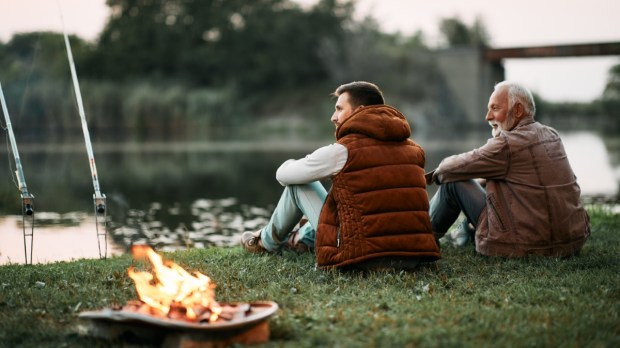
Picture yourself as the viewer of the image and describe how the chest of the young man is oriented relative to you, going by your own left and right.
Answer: facing away from the viewer and to the left of the viewer

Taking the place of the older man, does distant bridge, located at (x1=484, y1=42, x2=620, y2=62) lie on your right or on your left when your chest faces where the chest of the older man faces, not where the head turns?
on your right

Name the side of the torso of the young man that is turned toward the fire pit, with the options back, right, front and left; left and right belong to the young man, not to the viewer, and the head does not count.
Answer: left

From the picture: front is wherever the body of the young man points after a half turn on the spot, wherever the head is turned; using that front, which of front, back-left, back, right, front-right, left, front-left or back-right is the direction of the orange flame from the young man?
right

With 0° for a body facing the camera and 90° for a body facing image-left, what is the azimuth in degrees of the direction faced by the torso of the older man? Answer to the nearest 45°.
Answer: approximately 135°

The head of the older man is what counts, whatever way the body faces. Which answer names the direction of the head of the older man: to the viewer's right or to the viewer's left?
to the viewer's left

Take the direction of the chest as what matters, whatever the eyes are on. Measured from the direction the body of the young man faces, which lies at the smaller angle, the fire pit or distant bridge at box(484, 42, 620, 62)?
the distant bridge

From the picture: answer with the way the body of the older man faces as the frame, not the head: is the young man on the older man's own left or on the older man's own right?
on the older man's own left

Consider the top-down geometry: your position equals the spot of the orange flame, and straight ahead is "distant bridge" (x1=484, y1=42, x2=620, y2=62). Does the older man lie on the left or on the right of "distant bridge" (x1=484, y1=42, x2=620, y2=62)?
right

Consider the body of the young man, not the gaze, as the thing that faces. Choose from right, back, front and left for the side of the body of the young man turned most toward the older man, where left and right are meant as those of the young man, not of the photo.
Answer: right

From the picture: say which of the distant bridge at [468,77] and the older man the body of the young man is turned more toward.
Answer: the distant bridge

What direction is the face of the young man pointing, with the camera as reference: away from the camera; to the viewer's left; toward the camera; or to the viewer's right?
to the viewer's left

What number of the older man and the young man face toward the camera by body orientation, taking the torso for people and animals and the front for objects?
0
